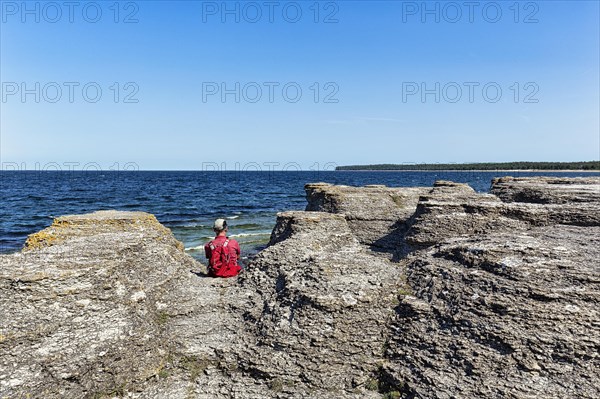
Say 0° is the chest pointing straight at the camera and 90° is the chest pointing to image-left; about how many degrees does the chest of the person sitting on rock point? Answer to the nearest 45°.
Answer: approximately 180°
